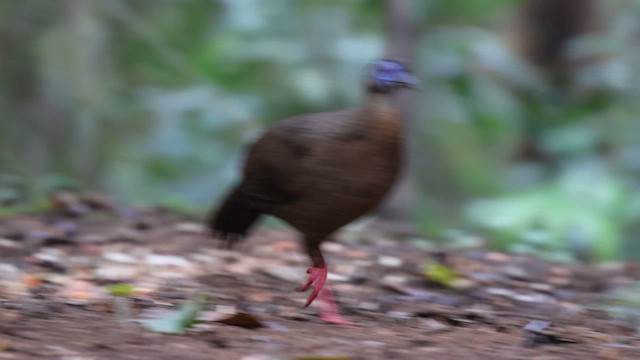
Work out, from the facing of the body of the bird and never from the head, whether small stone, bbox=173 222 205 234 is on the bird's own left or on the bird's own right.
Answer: on the bird's own left

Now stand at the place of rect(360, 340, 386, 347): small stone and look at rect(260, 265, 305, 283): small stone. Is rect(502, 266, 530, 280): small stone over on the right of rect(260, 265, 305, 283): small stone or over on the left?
right

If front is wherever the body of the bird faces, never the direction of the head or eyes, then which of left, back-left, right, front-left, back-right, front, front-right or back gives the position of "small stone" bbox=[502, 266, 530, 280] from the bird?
front-left

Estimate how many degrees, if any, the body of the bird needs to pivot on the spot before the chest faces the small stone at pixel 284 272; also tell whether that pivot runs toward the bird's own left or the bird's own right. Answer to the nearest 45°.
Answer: approximately 90° to the bird's own left

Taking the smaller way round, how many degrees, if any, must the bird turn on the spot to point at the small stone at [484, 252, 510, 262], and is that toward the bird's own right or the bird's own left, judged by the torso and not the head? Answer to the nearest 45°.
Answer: approximately 45° to the bird's own left

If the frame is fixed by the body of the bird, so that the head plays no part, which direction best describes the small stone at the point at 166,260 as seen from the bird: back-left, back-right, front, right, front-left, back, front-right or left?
back-left

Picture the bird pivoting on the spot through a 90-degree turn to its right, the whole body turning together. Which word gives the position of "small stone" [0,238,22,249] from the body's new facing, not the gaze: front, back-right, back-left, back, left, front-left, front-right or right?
back-right

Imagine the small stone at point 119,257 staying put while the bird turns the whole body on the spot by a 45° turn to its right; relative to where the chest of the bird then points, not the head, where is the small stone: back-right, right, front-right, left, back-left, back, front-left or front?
back

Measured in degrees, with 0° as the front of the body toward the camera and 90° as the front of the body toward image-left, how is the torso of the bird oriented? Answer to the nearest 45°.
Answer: approximately 270°

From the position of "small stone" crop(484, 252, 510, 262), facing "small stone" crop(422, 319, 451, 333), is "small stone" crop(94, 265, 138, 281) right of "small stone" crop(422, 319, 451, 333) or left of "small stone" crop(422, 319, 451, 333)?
right
